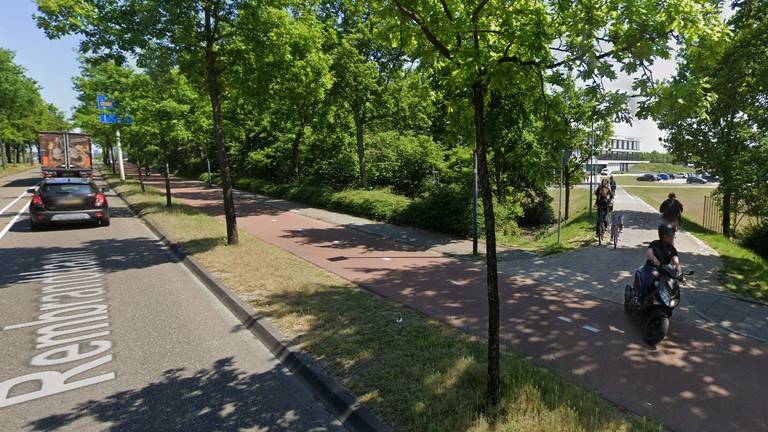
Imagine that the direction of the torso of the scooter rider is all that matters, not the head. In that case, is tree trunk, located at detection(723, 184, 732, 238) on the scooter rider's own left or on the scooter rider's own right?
on the scooter rider's own left

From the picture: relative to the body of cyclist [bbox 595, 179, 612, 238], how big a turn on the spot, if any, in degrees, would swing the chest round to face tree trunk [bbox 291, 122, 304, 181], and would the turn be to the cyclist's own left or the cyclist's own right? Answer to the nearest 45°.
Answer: approximately 135° to the cyclist's own right

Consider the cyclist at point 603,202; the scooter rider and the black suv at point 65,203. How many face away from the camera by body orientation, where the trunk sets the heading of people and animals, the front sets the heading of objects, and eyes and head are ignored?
1

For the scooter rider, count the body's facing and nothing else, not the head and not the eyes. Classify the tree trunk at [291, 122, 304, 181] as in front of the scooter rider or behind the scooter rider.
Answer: behind

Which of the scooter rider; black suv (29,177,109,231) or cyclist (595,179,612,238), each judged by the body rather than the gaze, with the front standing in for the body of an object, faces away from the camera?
the black suv

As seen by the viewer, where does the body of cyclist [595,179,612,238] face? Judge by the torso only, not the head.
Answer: toward the camera

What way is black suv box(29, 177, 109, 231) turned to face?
away from the camera

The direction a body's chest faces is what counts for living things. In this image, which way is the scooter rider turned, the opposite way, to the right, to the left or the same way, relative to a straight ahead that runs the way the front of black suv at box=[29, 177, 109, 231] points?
the opposite way

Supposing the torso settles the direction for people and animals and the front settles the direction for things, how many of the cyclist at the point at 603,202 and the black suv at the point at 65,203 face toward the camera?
1

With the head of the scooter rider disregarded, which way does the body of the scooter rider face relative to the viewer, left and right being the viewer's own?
facing the viewer and to the right of the viewer

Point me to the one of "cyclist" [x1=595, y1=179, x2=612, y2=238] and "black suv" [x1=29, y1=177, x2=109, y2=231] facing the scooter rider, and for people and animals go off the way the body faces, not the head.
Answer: the cyclist

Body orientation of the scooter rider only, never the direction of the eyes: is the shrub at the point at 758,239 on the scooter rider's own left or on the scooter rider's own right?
on the scooter rider's own left

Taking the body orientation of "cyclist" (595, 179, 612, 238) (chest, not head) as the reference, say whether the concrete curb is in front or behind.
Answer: in front
